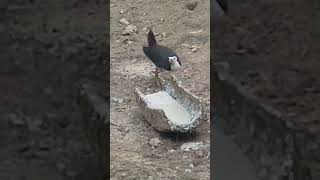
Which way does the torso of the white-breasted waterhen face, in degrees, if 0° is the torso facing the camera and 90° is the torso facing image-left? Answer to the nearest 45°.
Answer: approximately 315°

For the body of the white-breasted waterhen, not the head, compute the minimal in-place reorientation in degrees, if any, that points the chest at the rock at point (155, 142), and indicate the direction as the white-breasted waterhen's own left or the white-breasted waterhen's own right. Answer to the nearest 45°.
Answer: approximately 45° to the white-breasted waterhen's own right

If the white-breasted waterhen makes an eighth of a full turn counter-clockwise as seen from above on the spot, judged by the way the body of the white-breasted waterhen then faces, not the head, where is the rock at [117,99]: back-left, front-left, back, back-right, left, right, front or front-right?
back

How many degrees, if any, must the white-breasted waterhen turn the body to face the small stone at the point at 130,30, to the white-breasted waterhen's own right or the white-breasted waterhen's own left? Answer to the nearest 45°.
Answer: approximately 135° to the white-breasted waterhen's own left
